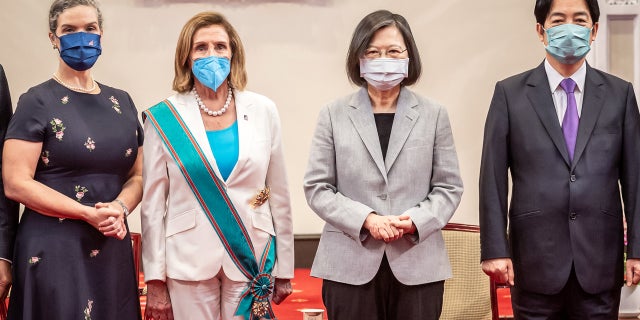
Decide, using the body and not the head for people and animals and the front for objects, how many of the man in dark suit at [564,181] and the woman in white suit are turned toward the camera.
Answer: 2

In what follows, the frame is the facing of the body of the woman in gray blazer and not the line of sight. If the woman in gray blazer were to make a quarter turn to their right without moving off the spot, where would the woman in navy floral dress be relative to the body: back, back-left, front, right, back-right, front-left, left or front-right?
front

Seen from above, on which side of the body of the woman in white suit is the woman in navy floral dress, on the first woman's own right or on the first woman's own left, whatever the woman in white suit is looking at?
on the first woman's own right

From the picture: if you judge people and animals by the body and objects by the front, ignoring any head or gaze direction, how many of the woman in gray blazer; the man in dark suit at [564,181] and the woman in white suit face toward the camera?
3

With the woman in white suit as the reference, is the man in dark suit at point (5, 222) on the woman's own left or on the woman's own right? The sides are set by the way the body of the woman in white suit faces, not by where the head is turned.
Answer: on the woman's own right

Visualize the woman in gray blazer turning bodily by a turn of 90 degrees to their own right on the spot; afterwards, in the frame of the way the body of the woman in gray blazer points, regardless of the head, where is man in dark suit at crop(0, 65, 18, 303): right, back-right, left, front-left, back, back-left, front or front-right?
front

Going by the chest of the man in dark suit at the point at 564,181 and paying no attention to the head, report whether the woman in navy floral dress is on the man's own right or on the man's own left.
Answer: on the man's own right

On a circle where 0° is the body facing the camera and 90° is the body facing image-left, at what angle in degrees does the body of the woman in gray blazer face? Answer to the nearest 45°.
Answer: approximately 0°

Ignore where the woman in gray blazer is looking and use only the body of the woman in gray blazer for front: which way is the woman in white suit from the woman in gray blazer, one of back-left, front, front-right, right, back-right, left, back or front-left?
right
